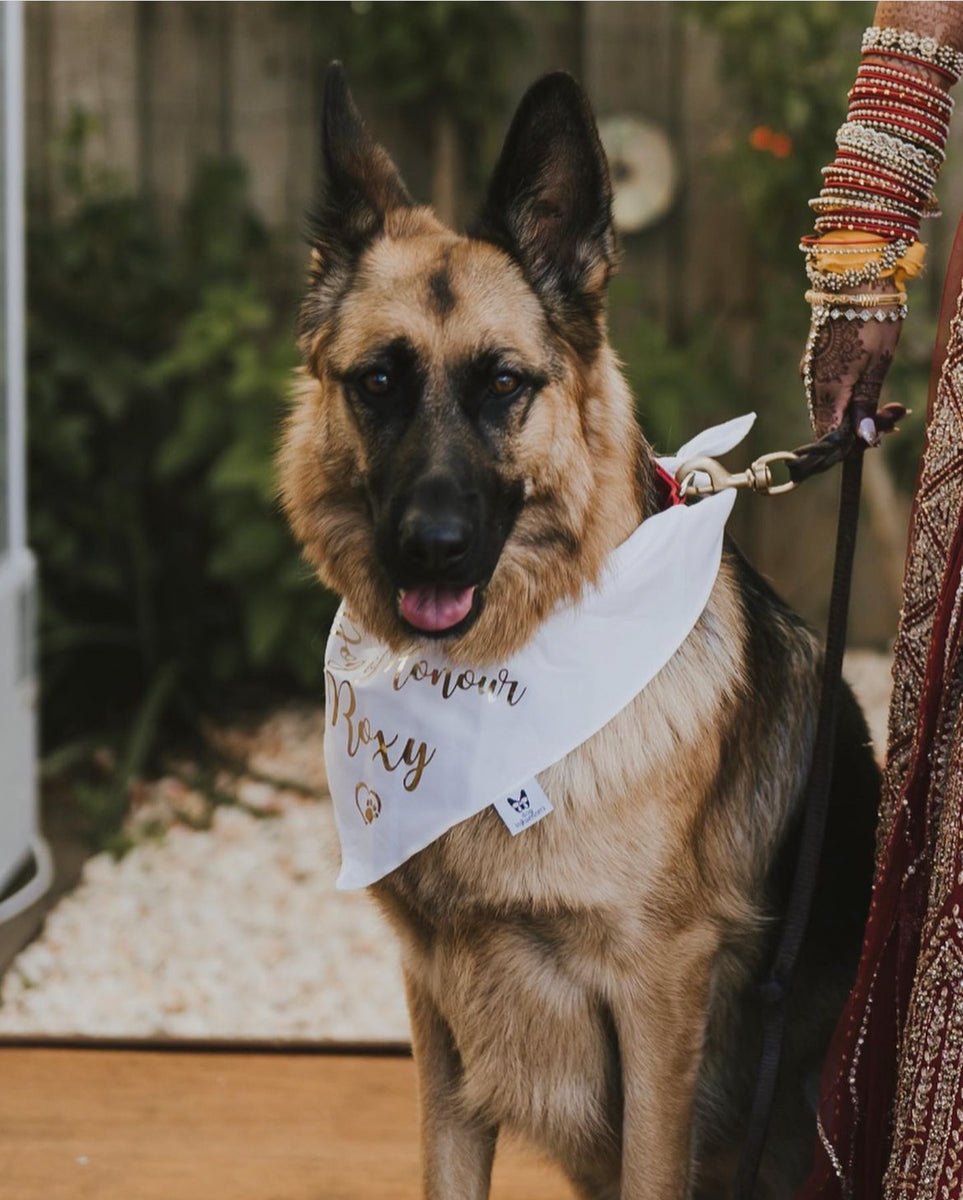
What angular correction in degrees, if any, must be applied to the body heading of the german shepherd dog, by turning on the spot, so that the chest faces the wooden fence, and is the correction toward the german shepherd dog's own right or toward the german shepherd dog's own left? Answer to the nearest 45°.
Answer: approximately 135° to the german shepherd dog's own right

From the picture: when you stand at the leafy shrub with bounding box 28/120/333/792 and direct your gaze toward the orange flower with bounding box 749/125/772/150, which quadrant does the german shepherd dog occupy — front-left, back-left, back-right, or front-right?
front-right

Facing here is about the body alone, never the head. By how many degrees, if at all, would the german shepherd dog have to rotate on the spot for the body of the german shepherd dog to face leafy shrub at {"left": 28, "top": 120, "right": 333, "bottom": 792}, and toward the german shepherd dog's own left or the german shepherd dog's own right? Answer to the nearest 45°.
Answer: approximately 90° to the german shepherd dog's own right

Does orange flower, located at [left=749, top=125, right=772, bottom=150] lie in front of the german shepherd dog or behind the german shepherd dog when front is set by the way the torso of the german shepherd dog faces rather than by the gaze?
behind

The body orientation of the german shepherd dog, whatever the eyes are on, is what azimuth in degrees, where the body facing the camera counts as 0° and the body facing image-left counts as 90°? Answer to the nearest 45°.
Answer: approximately 45°

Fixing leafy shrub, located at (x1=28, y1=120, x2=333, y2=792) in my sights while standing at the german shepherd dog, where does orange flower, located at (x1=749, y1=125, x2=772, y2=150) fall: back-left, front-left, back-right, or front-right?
front-right
